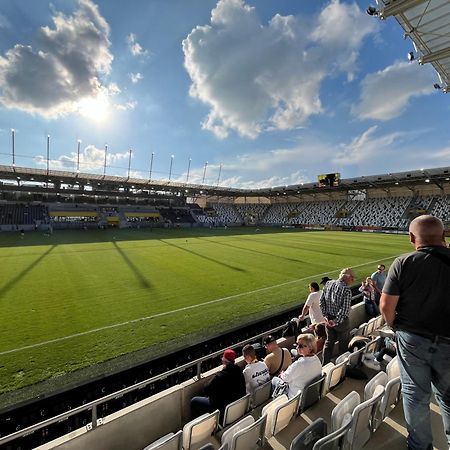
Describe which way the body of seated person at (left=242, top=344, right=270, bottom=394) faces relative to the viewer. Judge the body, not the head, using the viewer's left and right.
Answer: facing away from the viewer and to the left of the viewer

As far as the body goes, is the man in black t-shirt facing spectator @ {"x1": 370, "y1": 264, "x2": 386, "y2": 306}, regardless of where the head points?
yes

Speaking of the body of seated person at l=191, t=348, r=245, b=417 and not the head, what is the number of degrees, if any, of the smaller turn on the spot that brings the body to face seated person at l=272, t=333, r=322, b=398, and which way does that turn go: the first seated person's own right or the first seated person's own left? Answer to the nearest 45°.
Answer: approximately 135° to the first seated person's own right

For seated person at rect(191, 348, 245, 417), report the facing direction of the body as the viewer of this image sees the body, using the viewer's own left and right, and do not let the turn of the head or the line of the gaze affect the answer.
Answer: facing away from the viewer and to the left of the viewer

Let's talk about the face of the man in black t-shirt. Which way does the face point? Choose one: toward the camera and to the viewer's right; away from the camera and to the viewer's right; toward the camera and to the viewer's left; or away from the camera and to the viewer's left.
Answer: away from the camera and to the viewer's left

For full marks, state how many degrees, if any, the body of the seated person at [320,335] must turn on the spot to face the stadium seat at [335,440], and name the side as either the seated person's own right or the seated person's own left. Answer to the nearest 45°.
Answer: approximately 135° to the seated person's own left

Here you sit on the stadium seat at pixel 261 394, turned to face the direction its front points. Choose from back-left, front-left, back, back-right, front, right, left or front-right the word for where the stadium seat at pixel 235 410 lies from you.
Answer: left

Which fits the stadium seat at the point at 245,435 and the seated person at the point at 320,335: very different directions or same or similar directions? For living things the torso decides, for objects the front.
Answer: same or similar directions

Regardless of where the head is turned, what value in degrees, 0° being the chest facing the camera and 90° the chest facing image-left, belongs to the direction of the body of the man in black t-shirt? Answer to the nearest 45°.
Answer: approximately 180°

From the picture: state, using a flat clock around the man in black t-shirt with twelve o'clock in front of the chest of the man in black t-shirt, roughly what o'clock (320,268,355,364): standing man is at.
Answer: The standing man is roughly at 11 o'clock from the man in black t-shirt.

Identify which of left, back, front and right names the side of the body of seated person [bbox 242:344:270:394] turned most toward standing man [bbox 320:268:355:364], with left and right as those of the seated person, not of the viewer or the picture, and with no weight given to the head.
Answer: right

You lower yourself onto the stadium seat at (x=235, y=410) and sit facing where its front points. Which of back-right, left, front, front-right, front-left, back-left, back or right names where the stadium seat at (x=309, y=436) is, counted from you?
back

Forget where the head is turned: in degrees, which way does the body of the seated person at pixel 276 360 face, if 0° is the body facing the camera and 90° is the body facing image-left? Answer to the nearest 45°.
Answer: approximately 135°

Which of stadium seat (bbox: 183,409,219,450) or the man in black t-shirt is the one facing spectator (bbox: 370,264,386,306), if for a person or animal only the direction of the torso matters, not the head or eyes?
the man in black t-shirt

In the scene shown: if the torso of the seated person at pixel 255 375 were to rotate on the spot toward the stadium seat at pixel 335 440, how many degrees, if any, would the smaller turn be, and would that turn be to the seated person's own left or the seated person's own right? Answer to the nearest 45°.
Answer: approximately 180°

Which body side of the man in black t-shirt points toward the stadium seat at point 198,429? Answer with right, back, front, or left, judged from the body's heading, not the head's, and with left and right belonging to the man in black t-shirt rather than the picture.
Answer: left
